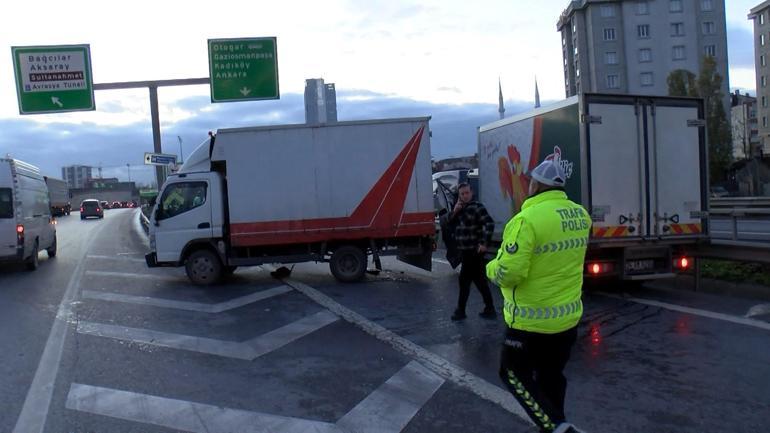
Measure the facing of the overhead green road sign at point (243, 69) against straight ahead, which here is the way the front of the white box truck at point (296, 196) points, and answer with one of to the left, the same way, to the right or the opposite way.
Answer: to the left

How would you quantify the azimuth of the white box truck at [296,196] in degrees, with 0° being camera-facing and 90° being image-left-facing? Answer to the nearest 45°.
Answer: approximately 90°

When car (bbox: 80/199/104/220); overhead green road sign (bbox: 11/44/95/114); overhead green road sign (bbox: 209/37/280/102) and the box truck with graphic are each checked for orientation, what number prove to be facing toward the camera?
2

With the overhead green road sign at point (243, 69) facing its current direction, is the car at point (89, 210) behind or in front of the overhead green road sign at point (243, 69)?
behind

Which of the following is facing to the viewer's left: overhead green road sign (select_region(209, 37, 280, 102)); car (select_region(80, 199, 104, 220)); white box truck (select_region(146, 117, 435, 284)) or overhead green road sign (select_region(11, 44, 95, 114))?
the white box truck

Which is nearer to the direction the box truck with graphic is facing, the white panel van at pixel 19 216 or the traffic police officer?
the white panel van

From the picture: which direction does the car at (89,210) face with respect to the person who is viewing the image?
facing away from the viewer

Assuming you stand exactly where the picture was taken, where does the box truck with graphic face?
facing away from the viewer and to the left of the viewer

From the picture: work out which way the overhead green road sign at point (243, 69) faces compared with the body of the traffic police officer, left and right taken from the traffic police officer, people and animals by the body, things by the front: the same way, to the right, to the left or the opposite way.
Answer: the opposite way

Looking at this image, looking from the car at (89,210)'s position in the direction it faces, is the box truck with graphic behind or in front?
behind
